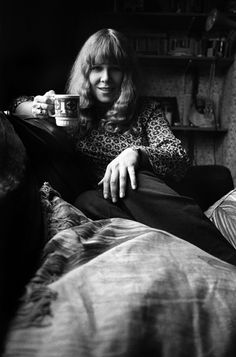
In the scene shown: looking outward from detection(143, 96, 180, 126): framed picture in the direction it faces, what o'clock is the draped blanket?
The draped blanket is roughly at 12 o'clock from the framed picture.

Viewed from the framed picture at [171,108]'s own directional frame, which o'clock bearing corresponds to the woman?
The woman is roughly at 12 o'clock from the framed picture.

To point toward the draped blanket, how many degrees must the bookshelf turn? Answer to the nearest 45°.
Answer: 0° — it already faces it

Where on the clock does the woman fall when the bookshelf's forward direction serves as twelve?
The woman is roughly at 12 o'clock from the bookshelf.

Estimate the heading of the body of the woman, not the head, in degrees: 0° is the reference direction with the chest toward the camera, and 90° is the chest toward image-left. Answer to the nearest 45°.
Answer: approximately 0°

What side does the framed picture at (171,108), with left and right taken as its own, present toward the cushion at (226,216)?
front

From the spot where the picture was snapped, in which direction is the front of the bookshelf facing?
facing the viewer

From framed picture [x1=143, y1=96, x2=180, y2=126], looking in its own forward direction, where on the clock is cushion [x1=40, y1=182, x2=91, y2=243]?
The cushion is roughly at 12 o'clock from the framed picture.

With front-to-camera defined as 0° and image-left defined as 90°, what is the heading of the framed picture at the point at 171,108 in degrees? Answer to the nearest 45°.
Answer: approximately 0°

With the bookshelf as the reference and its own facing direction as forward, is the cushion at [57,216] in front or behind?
in front
